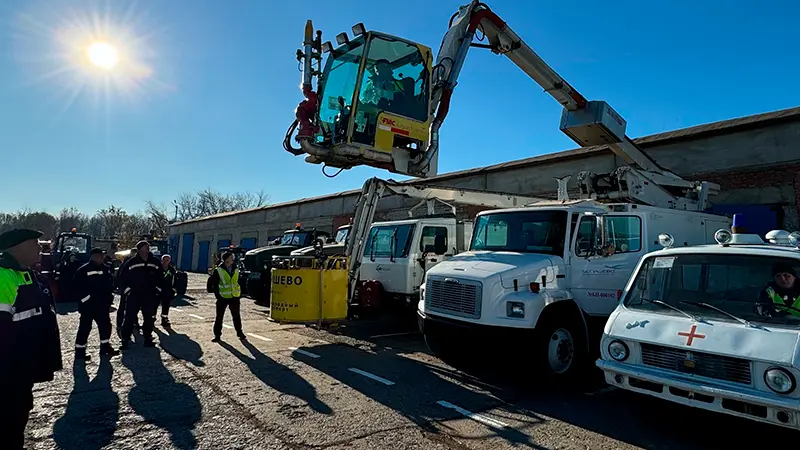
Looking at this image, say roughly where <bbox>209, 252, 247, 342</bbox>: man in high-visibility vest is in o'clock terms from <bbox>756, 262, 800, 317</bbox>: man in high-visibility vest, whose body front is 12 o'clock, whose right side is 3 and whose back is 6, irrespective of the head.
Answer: <bbox>209, 252, 247, 342</bbox>: man in high-visibility vest is roughly at 3 o'clock from <bbox>756, 262, 800, 317</bbox>: man in high-visibility vest.

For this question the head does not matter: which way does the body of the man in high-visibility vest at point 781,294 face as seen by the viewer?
toward the camera

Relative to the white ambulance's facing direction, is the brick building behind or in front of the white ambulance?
behind

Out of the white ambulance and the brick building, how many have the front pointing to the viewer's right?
0

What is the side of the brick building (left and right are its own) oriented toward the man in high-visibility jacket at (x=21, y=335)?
front

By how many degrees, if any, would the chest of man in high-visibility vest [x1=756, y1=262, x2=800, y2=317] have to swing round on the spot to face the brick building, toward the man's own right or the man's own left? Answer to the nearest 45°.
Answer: approximately 180°

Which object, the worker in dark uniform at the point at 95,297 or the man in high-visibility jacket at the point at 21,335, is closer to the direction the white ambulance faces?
the man in high-visibility jacket

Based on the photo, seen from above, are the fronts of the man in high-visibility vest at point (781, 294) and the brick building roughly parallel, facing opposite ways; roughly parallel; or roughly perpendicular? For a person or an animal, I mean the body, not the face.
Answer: roughly parallel

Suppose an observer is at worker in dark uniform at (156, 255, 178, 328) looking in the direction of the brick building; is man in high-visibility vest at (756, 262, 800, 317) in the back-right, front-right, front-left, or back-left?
front-right

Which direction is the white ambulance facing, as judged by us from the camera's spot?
facing the viewer and to the left of the viewer

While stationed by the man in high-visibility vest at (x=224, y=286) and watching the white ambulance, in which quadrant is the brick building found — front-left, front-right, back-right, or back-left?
front-left

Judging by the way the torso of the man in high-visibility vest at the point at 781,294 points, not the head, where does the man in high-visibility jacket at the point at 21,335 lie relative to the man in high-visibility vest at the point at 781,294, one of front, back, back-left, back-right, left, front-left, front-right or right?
front-right

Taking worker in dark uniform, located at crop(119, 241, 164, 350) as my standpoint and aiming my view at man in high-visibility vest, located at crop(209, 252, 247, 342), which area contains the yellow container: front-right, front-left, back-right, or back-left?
front-right

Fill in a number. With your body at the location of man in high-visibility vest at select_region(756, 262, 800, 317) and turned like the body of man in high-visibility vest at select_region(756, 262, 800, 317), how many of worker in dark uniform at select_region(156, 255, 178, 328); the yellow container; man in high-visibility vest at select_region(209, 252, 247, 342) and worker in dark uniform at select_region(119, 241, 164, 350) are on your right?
4

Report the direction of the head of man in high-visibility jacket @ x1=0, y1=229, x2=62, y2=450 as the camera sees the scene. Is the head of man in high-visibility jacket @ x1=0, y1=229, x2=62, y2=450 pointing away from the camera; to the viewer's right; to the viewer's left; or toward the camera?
to the viewer's right
